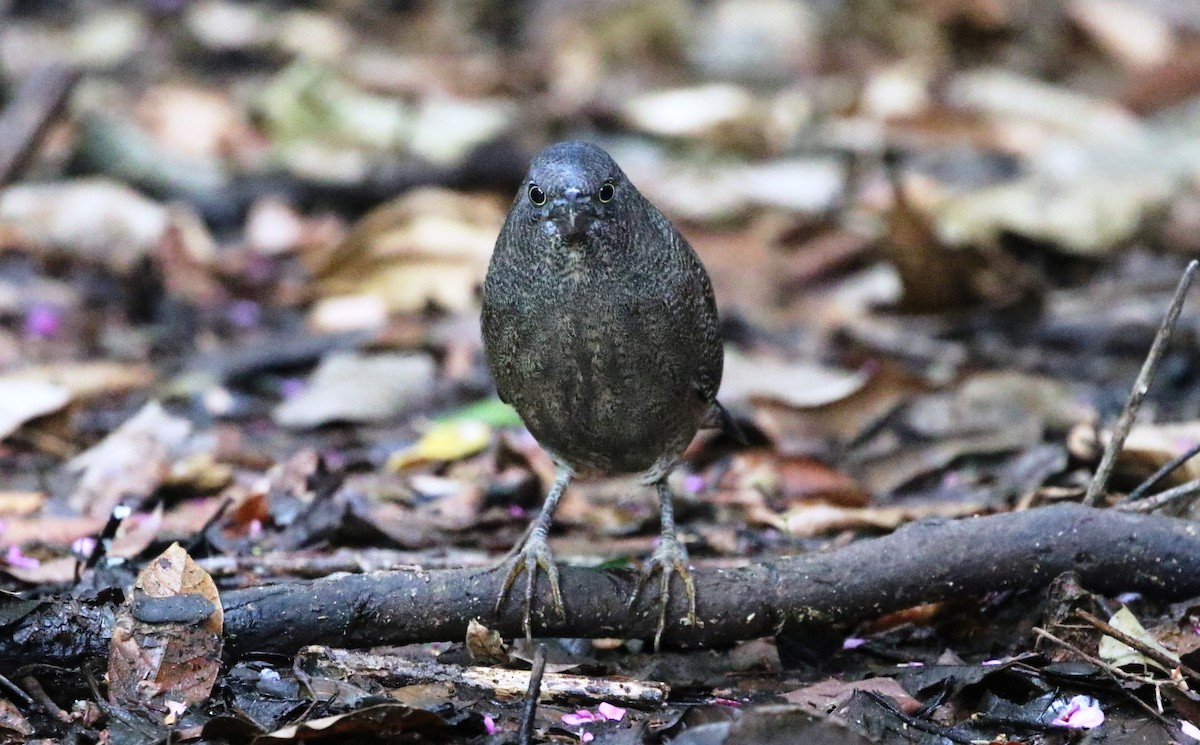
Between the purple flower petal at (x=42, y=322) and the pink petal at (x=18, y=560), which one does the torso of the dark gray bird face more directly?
the pink petal

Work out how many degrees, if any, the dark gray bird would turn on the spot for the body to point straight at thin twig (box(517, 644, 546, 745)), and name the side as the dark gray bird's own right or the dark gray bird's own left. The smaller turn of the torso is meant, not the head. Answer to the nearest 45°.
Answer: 0° — it already faces it

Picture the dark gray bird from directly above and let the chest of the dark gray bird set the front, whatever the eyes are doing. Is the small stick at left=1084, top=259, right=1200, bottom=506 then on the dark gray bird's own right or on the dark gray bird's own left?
on the dark gray bird's own left

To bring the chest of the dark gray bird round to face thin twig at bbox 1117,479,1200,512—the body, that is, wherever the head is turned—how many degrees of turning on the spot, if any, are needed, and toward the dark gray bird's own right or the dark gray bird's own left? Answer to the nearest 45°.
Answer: approximately 90° to the dark gray bird's own left

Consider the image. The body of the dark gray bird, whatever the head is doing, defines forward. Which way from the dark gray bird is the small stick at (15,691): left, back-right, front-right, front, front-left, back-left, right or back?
front-right

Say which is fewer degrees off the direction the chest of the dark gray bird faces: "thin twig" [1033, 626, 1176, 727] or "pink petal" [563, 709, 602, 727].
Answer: the pink petal

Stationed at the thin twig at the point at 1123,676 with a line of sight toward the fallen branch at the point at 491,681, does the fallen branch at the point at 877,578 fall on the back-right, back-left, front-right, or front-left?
front-right

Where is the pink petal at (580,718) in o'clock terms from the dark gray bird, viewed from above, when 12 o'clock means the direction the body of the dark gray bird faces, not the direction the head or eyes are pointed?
The pink petal is roughly at 12 o'clock from the dark gray bird.

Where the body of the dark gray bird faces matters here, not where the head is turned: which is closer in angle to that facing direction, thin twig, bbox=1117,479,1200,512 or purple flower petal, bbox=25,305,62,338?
the thin twig

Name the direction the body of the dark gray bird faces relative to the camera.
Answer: toward the camera

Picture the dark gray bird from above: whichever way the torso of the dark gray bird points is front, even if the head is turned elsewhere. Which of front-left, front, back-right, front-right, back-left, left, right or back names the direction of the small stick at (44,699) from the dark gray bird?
front-right

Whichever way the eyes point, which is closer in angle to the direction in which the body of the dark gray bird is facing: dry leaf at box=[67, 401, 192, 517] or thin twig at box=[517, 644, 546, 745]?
the thin twig

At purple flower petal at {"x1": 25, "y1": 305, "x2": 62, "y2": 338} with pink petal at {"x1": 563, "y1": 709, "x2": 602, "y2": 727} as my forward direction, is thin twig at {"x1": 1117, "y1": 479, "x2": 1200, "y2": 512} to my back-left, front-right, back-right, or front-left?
front-left
